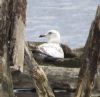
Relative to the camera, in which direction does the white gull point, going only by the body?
to the viewer's left

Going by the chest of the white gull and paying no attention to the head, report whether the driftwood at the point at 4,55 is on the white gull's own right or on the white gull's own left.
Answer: on the white gull's own left
